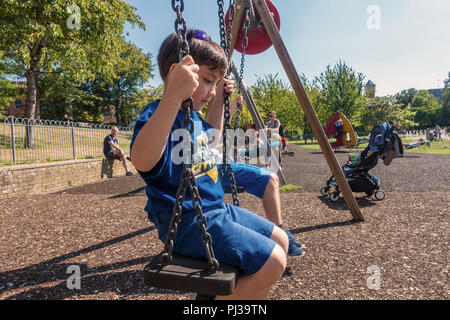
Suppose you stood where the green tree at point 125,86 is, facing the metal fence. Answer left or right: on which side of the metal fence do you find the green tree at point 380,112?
left

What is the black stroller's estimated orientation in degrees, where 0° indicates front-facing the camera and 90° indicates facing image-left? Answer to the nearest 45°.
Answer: approximately 90°

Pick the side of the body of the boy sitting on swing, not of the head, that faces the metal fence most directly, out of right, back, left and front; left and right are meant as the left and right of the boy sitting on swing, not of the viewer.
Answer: back

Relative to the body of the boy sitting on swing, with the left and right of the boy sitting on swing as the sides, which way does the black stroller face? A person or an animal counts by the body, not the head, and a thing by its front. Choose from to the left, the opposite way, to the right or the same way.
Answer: the opposite way

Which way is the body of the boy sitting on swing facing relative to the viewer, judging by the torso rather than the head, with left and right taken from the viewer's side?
facing the viewer and to the right of the viewer

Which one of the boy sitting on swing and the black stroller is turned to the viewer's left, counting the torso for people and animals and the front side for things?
the black stroller

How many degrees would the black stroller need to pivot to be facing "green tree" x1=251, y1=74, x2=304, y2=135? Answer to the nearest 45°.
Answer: approximately 90° to its right

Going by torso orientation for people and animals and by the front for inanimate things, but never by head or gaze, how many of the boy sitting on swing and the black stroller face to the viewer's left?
1

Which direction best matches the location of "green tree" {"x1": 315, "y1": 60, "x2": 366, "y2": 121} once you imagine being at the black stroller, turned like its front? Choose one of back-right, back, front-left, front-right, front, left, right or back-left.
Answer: right

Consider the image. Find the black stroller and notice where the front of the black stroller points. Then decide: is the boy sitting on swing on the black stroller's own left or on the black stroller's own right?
on the black stroller's own left

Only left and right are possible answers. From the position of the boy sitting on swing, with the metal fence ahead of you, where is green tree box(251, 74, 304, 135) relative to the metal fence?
right

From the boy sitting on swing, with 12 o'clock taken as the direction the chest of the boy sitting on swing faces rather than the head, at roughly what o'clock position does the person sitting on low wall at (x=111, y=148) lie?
The person sitting on low wall is roughly at 7 o'clock from the boy sitting on swing.
